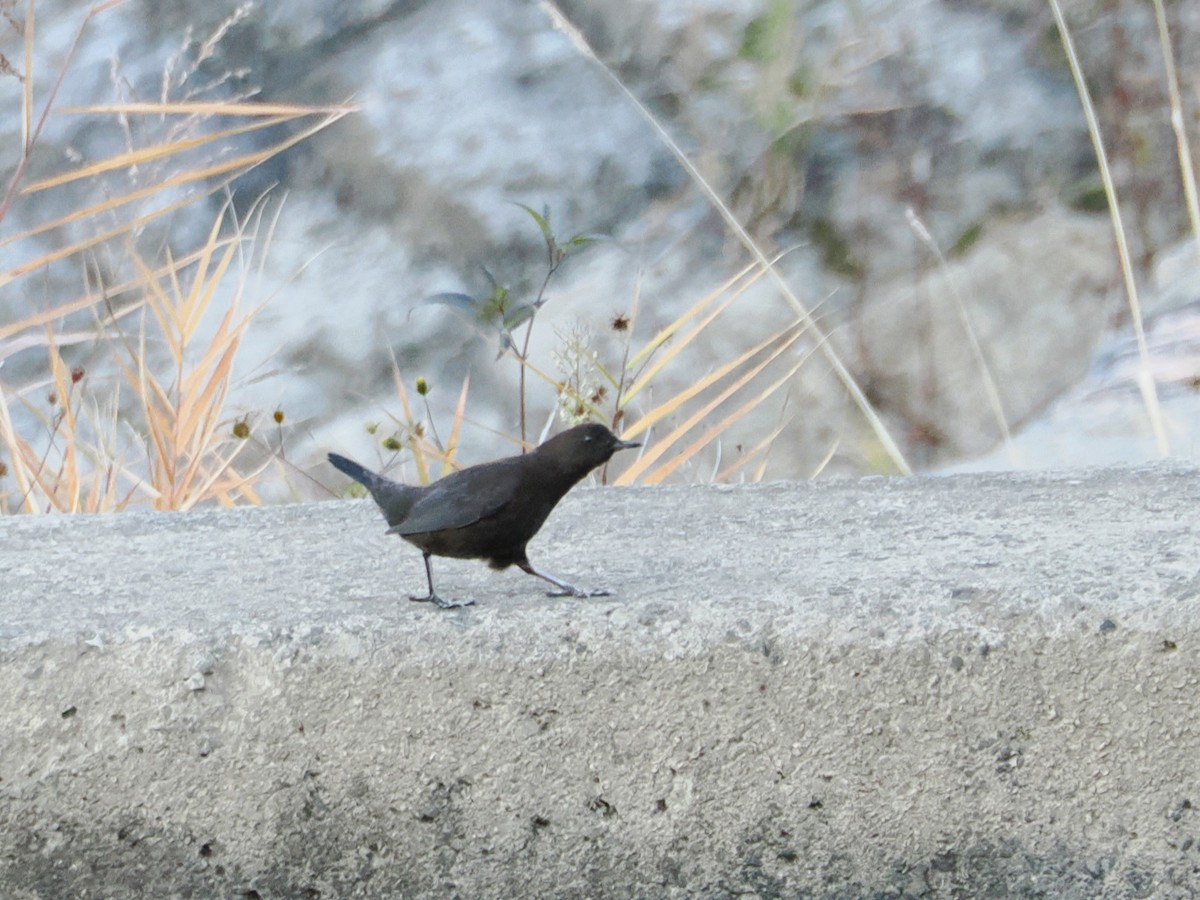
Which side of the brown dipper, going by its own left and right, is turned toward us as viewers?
right

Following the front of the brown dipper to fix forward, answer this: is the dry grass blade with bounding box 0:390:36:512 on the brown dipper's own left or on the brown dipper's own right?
on the brown dipper's own left

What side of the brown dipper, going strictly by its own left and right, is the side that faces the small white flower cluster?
left

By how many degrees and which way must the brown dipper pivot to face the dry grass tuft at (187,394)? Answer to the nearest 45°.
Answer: approximately 90° to its left

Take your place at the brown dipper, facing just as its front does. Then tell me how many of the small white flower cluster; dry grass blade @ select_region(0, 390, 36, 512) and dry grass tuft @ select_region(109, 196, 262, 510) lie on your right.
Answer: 0
